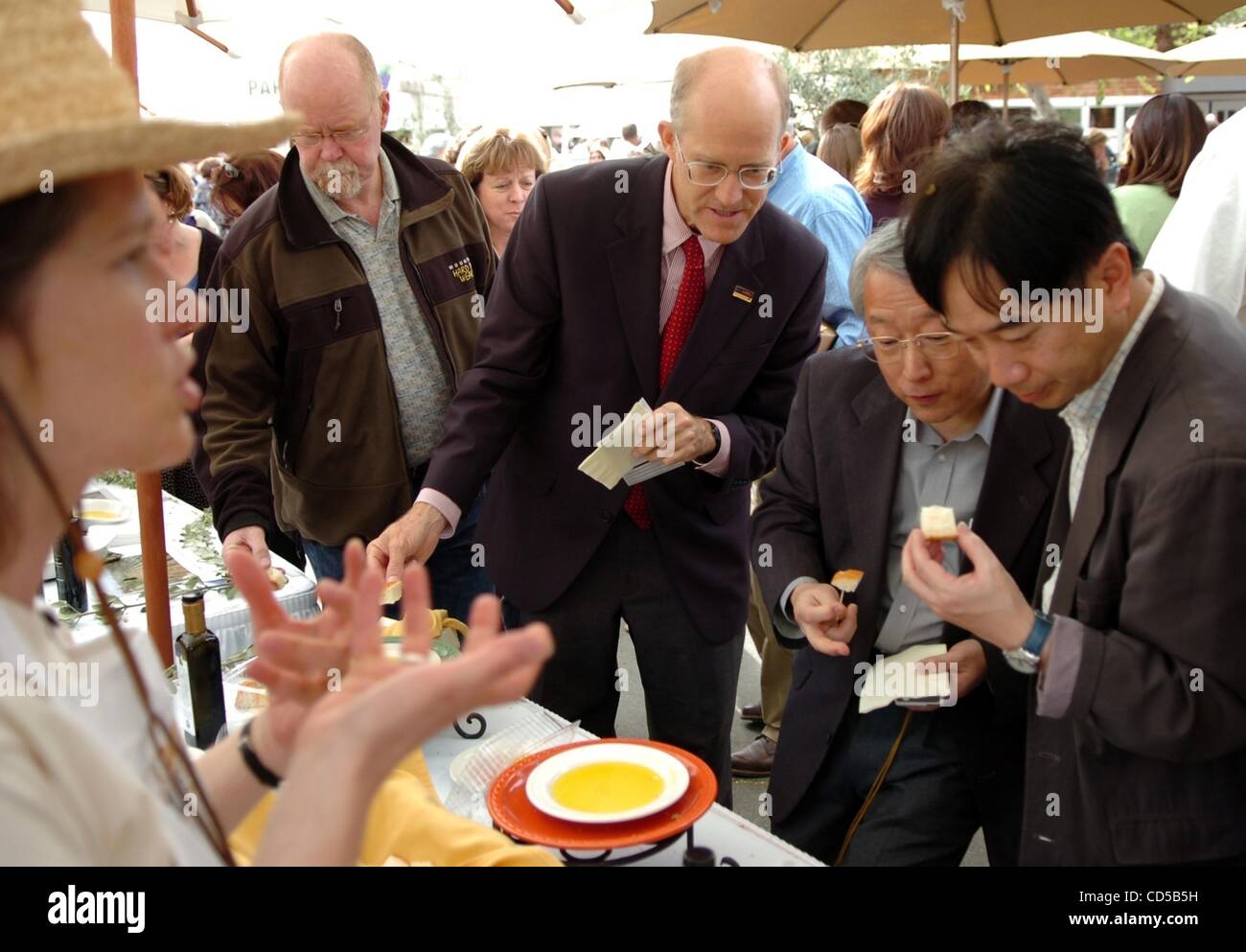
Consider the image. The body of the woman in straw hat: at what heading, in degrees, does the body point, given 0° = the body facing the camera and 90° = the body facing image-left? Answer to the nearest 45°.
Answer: approximately 270°

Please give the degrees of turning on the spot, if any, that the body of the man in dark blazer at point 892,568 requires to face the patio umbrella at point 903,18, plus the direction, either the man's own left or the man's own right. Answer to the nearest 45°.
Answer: approximately 180°

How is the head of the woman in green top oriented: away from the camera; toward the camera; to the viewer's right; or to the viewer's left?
away from the camera

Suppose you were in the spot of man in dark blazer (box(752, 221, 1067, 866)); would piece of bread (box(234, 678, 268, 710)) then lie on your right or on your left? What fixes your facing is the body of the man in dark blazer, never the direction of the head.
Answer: on your right

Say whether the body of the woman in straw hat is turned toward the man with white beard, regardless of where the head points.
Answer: no

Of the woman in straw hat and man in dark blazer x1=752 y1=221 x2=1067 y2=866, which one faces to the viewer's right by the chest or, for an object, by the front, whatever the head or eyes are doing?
the woman in straw hat

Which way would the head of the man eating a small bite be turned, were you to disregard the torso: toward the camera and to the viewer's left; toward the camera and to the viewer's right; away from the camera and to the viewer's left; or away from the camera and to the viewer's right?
toward the camera and to the viewer's left

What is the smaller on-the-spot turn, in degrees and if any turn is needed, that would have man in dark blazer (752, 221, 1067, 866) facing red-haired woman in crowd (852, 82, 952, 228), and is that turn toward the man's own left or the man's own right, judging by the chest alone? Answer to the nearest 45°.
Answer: approximately 180°

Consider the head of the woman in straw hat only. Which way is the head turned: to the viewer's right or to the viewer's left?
to the viewer's right

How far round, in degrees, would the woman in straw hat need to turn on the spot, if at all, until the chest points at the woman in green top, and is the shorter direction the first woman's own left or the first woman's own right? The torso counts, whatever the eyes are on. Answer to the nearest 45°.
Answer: approximately 45° to the first woman's own left

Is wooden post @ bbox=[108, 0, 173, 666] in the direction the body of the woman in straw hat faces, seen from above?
no

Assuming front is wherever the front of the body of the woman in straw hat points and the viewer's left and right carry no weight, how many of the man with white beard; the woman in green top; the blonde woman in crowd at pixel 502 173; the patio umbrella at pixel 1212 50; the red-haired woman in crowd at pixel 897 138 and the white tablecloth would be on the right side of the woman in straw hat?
0

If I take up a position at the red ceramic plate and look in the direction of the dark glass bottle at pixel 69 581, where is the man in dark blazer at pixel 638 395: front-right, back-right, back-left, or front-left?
front-right

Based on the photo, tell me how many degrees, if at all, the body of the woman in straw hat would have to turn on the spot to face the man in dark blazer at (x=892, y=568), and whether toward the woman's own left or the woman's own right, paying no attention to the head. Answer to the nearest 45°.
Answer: approximately 45° to the woman's own left

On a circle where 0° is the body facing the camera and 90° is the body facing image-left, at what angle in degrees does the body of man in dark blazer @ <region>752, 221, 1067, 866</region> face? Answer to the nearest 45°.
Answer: approximately 0°

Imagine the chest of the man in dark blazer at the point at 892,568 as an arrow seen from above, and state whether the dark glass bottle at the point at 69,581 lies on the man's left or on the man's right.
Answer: on the man's right
